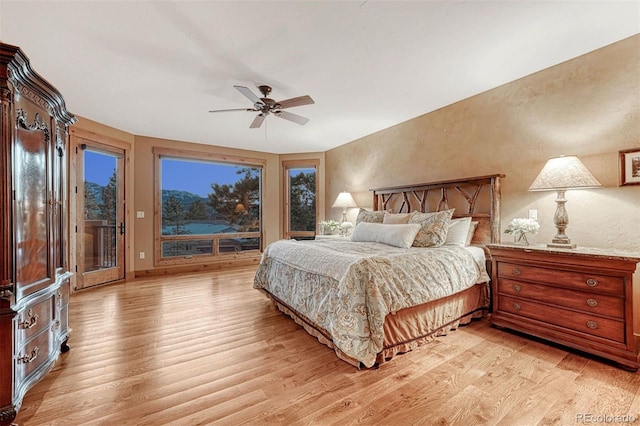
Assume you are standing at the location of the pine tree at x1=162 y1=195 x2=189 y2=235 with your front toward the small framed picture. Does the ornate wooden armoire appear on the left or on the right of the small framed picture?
right

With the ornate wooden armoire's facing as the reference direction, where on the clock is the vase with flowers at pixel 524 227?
The vase with flowers is roughly at 1 o'clock from the ornate wooden armoire.

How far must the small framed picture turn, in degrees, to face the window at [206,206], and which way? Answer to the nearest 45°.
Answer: approximately 45° to its right

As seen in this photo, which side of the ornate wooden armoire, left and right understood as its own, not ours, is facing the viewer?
right

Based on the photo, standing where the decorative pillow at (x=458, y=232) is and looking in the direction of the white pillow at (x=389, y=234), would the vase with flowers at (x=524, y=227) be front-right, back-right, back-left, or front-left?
back-left

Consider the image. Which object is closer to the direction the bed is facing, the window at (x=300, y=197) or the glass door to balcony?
the glass door to balcony

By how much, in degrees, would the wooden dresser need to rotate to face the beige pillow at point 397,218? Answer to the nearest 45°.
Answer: approximately 45° to its right

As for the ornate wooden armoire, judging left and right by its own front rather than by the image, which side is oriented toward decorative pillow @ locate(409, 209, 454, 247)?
front

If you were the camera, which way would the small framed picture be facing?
facing the viewer and to the left of the viewer

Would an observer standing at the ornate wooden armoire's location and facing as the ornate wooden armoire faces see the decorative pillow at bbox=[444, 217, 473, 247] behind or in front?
in front

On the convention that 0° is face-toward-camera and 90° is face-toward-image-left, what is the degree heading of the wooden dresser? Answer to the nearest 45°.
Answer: approximately 45°

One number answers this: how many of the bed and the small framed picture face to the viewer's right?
0

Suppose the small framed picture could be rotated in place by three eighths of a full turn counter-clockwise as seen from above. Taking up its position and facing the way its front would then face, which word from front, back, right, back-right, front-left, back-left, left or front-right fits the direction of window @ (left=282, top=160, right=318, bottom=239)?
back

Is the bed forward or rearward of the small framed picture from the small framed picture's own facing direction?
forward

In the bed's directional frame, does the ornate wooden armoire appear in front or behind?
in front

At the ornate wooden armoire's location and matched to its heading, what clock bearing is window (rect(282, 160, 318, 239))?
The window is roughly at 11 o'clock from the ornate wooden armoire.

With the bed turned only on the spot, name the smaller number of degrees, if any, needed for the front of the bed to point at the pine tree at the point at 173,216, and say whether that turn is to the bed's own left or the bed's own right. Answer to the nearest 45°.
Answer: approximately 90° to the bed's own right

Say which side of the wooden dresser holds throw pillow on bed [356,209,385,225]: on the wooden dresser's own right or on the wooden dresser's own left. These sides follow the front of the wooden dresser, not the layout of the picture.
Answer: on the wooden dresser's own right
